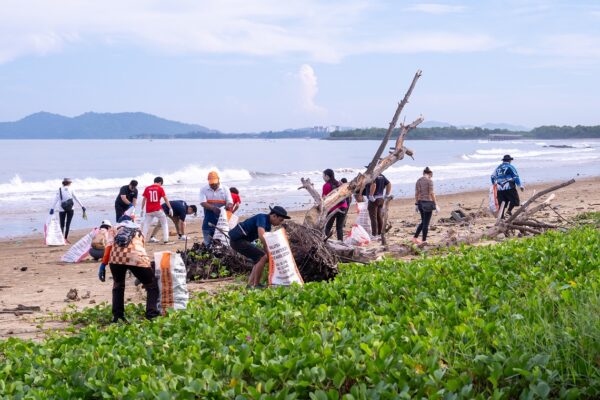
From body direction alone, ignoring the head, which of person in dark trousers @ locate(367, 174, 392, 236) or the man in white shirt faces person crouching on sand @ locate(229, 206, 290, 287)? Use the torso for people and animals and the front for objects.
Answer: the man in white shirt

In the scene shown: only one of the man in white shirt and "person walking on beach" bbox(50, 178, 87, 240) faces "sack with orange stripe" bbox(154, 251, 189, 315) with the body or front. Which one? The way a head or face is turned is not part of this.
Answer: the man in white shirt

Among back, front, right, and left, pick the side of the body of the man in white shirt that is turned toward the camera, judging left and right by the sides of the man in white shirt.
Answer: front

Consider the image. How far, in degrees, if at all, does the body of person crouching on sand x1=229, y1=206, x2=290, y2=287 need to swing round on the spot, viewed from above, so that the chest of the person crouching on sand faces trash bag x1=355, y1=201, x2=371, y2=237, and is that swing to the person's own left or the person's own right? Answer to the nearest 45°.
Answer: approximately 90° to the person's own left

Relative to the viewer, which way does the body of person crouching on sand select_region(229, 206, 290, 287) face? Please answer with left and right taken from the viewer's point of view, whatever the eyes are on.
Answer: facing to the right of the viewer

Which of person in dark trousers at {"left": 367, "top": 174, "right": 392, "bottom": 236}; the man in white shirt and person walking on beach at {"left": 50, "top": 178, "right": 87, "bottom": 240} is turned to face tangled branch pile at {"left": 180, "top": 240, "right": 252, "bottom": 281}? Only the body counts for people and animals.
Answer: the man in white shirt

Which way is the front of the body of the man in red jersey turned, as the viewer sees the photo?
away from the camera

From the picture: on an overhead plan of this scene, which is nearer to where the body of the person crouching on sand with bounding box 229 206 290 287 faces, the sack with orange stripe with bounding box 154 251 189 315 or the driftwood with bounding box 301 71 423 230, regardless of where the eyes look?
the driftwood

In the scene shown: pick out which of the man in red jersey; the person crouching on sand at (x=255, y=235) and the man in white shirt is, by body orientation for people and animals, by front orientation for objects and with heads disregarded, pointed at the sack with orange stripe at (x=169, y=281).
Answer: the man in white shirt

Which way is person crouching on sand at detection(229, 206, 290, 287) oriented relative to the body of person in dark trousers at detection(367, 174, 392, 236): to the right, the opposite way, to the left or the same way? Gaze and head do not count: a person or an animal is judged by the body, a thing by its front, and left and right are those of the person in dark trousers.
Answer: to the right

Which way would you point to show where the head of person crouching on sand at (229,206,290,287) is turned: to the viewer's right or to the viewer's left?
to the viewer's right
